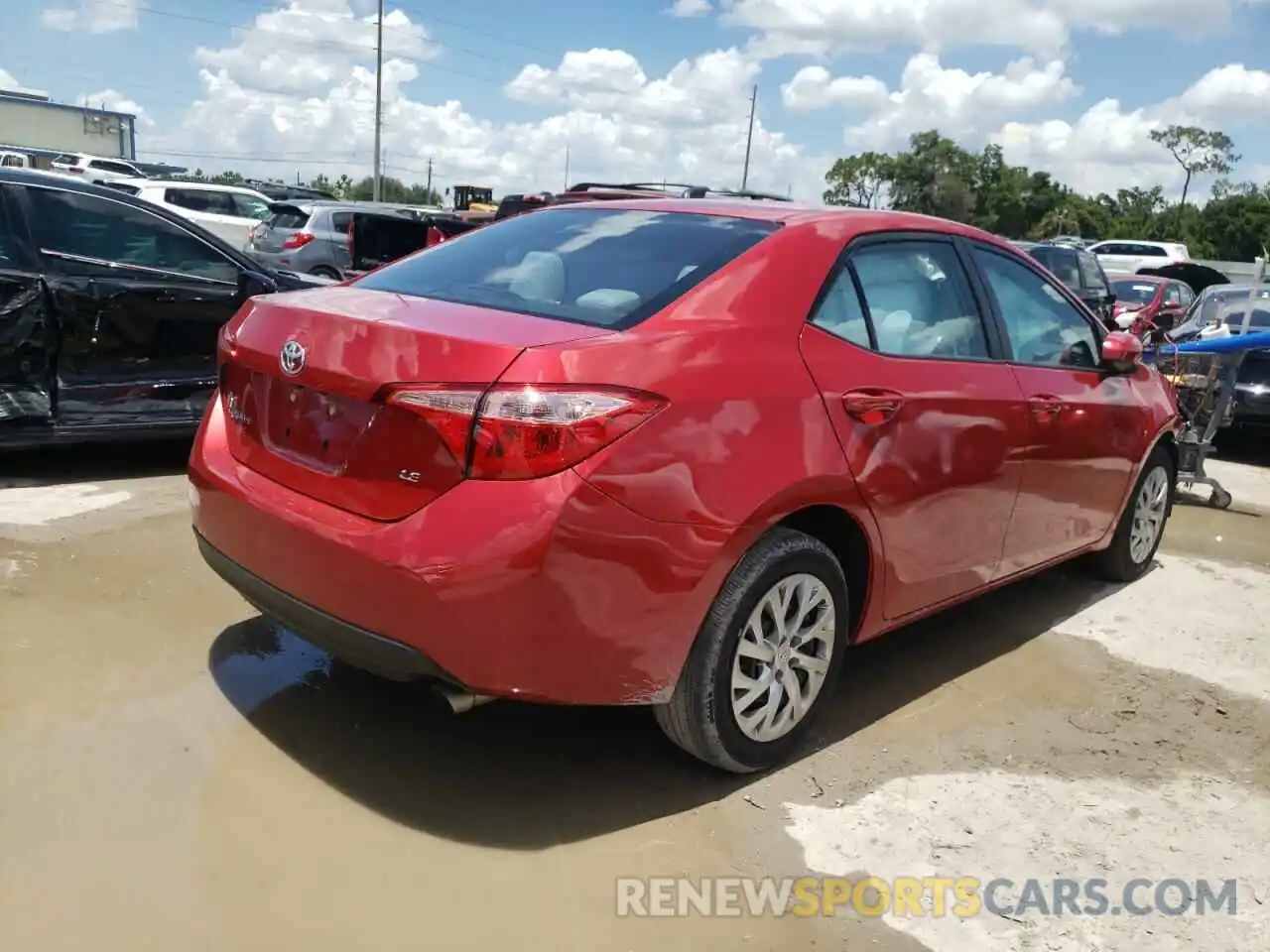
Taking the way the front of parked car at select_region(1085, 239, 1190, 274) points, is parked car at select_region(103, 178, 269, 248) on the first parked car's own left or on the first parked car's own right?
on the first parked car's own left

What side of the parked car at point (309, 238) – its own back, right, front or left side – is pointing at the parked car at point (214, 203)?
left

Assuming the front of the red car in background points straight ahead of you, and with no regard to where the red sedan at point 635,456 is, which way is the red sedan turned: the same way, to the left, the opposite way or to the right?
the opposite way

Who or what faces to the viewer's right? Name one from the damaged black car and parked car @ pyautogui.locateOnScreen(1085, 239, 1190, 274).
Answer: the damaged black car

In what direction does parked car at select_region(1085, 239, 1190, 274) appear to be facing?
to the viewer's left

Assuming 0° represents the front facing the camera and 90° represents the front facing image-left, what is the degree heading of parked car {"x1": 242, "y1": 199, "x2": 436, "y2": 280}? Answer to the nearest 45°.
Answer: approximately 225°

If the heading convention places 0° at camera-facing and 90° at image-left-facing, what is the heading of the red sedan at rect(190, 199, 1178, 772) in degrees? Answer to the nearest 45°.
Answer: approximately 225°

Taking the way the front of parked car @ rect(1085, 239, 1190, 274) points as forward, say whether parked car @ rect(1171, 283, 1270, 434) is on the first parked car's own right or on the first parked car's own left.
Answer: on the first parked car's own left

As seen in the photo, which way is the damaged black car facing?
to the viewer's right

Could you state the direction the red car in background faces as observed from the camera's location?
facing the viewer and to the left of the viewer

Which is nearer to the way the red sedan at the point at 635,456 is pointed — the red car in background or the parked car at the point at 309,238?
the red car in background

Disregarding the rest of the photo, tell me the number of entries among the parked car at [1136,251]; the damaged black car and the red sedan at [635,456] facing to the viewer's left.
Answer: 1

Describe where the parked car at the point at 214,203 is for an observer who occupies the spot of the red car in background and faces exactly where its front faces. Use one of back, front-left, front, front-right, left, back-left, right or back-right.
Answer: front-right

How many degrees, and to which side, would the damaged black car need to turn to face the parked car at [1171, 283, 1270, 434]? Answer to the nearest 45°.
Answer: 0° — it already faces it

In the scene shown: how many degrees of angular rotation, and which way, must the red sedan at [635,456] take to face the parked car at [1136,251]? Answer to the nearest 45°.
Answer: approximately 45° to its left

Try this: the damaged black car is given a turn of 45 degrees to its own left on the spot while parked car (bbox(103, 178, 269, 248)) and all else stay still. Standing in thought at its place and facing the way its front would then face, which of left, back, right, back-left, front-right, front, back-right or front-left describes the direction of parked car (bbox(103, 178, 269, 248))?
front-left
